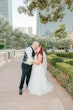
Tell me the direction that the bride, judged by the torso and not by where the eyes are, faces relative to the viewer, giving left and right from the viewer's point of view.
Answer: facing to the left of the viewer

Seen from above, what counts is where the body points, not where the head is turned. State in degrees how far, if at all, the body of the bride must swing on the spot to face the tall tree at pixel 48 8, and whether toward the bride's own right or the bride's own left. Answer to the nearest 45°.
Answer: approximately 90° to the bride's own right
